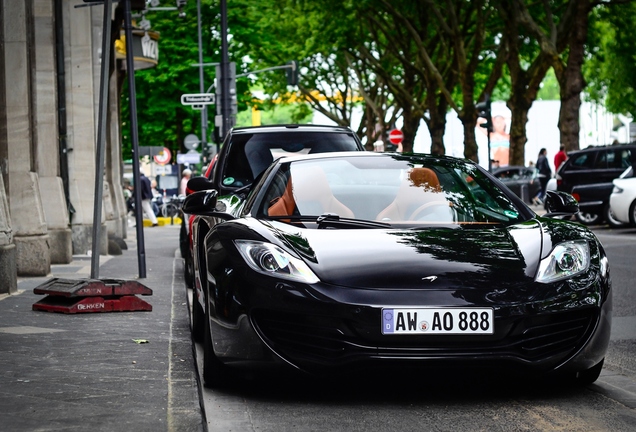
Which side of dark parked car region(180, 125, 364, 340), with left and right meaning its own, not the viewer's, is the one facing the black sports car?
front

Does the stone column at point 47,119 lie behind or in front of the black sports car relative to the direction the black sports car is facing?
behind

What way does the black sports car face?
toward the camera

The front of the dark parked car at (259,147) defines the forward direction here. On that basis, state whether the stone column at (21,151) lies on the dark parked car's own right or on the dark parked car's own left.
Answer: on the dark parked car's own right

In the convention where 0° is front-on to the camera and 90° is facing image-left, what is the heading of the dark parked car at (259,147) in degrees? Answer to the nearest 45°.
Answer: approximately 0°
